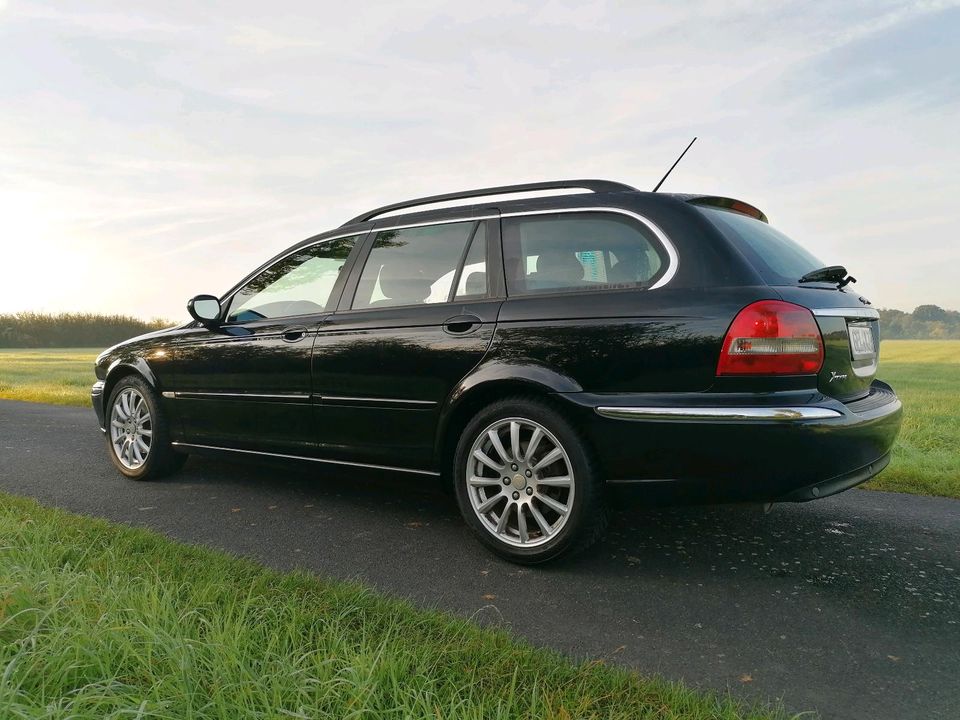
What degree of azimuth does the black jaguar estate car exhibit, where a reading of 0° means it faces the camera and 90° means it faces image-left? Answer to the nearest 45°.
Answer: approximately 135°
